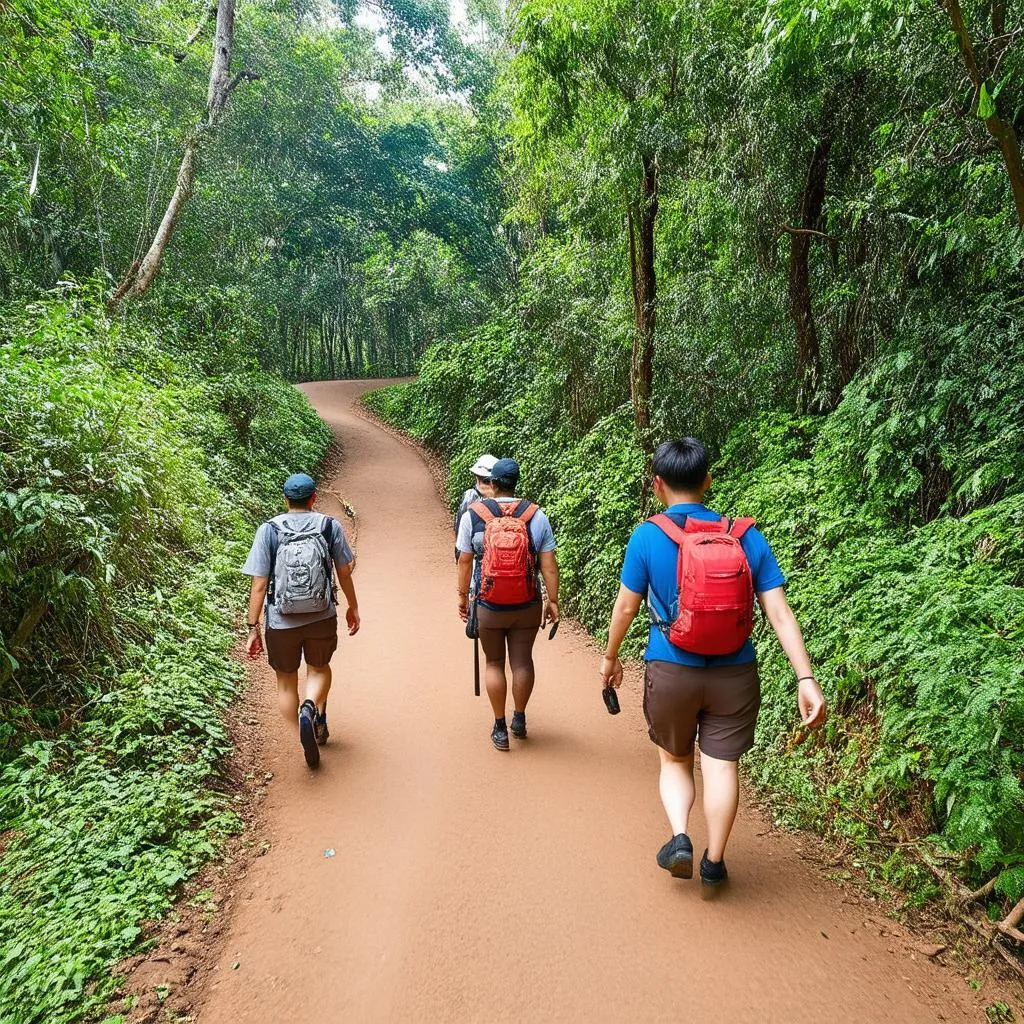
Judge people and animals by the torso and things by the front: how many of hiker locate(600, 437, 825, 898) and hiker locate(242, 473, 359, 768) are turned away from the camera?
2

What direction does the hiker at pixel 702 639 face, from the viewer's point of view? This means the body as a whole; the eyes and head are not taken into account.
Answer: away from the camera

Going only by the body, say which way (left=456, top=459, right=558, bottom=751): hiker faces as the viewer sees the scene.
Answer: away from the camera

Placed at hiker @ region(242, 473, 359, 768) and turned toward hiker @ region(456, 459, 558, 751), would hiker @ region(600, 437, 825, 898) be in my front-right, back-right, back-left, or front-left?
front-right

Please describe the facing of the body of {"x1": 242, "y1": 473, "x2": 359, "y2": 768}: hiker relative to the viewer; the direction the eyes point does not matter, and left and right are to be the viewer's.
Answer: facing away from the viewer

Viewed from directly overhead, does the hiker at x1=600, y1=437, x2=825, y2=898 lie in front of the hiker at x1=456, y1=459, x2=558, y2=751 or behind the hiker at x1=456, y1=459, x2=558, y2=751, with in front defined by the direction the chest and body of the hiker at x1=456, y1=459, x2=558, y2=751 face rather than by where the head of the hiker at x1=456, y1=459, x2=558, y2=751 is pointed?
behind

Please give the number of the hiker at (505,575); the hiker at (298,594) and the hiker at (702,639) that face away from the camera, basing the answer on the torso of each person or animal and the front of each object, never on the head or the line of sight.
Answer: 3

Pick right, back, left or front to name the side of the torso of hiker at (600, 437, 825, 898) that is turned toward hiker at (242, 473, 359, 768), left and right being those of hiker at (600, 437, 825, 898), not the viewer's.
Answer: left

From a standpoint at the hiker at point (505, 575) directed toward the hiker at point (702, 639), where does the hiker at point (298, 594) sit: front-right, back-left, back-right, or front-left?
back-right

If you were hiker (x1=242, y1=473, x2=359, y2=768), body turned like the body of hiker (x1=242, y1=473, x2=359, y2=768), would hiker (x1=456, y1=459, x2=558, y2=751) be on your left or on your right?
on your right

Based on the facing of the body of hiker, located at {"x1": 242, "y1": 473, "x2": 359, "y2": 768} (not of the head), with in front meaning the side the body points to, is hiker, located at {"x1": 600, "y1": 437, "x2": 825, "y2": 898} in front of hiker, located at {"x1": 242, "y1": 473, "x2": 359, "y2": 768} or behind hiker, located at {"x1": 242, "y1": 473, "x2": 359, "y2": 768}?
behind
